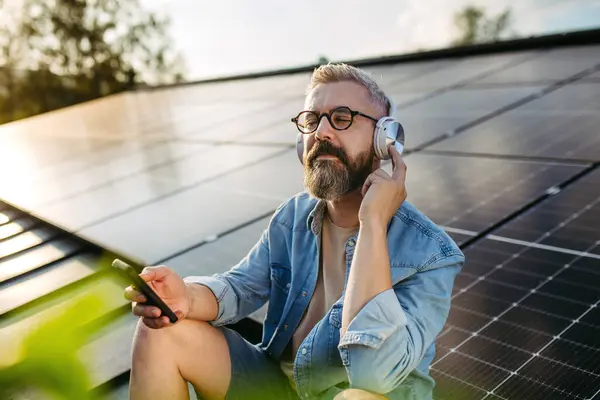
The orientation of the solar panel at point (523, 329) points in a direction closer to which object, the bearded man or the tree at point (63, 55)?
the bearded man

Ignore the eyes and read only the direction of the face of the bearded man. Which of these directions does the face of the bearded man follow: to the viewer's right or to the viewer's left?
to the viewer's left

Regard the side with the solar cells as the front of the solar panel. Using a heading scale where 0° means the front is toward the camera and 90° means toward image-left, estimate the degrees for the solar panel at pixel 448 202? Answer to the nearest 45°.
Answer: approximately 45°

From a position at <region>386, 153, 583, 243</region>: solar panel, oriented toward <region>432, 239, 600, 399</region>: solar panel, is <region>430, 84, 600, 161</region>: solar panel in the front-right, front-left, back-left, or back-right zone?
back-left

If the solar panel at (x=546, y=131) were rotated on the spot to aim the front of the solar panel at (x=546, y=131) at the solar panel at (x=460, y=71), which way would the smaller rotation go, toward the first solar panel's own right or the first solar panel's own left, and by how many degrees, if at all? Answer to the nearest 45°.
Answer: approximately 135° to the first solar panel's own right

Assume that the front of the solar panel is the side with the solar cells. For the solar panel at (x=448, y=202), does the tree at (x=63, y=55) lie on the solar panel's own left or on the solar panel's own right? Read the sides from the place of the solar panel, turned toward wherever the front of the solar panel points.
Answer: on the solar panel's own right

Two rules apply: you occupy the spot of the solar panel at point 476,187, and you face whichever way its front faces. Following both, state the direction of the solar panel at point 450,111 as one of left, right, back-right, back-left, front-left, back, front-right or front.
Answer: back-right

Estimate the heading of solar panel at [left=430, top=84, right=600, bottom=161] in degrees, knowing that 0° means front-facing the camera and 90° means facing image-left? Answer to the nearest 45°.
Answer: approximately 45°

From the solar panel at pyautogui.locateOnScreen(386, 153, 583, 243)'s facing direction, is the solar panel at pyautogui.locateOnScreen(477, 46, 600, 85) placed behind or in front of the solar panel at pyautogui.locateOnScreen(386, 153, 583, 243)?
behind

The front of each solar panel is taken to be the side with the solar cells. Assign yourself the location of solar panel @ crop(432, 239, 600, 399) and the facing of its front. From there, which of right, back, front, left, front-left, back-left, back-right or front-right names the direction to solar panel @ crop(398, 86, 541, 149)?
back-right

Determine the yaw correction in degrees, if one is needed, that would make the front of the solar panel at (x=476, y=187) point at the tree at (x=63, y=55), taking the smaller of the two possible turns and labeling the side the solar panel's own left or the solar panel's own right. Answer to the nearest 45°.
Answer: approximately 90° to the solar panel's own right
